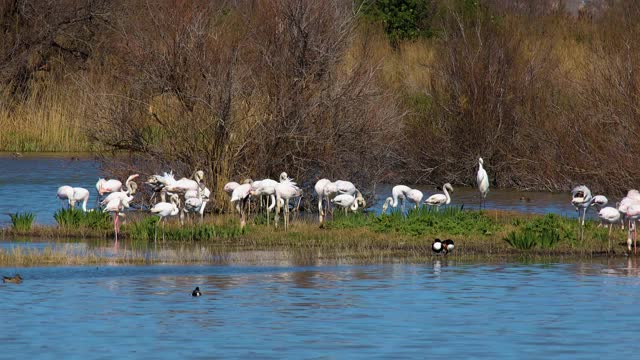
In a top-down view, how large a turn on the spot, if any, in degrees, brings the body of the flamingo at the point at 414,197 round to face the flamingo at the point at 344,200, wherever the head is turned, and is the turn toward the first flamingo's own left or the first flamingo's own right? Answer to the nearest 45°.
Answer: approximately 135° to the first flamingo's own right
